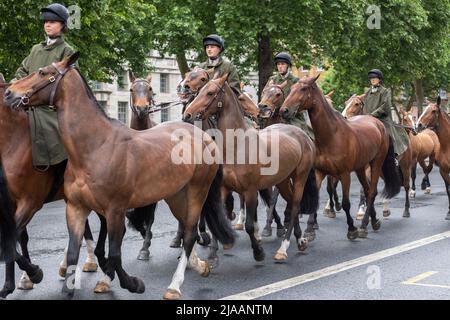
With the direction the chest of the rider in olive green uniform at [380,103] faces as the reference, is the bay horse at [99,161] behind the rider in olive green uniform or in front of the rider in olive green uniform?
in front

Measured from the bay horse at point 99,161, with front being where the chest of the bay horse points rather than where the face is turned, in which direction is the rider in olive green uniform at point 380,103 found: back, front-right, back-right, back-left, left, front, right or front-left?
back

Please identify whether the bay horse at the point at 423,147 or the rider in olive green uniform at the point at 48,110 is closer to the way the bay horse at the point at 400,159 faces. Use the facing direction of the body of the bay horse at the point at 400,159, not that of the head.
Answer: the rider in olive green uniform

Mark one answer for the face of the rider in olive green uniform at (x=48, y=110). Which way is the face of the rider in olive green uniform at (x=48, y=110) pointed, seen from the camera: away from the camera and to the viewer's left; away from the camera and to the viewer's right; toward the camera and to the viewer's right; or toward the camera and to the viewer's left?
toward the camera and to the viewer's left

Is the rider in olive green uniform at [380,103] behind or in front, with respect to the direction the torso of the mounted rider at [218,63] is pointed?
behind

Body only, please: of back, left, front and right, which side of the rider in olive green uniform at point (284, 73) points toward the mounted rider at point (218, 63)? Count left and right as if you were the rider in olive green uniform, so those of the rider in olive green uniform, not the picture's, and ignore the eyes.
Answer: front

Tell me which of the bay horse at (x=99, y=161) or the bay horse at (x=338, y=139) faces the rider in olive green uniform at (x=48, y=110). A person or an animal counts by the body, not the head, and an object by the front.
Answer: the bay horse at (x=338, y=139)

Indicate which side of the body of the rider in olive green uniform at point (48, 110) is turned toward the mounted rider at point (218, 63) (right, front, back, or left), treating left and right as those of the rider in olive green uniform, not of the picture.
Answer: back

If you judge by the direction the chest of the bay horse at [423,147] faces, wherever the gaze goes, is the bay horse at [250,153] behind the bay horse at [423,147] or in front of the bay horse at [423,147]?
in front

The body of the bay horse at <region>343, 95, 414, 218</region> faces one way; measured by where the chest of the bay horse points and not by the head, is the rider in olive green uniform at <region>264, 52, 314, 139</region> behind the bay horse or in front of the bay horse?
in front
